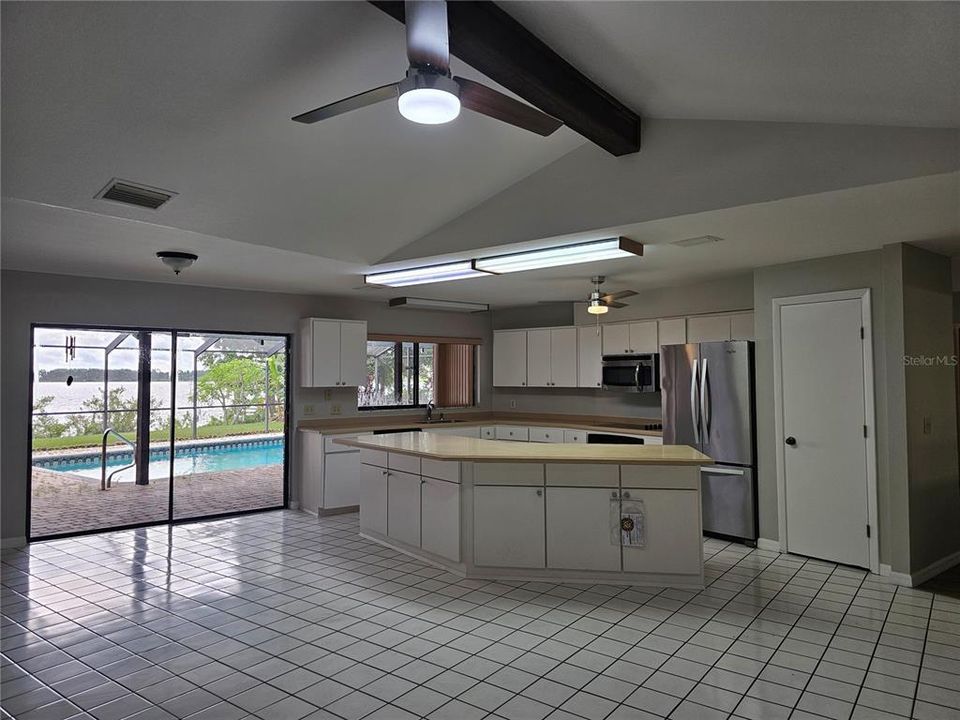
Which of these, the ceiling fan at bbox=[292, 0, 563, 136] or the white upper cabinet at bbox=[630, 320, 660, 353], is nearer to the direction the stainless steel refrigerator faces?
the ceiling fan

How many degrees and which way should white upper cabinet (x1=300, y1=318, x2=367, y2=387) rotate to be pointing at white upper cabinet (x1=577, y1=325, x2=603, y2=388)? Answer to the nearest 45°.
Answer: approximately 45° to its left

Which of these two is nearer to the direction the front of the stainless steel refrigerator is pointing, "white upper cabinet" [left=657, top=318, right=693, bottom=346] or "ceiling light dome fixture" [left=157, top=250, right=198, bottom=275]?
the ceiling light dome fixture

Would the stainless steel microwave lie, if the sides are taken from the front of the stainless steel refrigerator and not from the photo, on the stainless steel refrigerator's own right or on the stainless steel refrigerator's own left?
on the stainless steel refrigerator's own right

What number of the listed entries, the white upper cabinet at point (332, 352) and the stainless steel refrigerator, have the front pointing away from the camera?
0

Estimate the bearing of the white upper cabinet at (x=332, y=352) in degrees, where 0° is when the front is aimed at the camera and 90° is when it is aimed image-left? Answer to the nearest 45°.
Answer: approximately 315°

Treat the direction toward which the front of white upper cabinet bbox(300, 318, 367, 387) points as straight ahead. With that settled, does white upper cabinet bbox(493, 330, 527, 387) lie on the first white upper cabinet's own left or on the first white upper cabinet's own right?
on the first white upper cabinet's own left

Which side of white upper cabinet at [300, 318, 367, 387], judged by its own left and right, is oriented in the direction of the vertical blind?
left

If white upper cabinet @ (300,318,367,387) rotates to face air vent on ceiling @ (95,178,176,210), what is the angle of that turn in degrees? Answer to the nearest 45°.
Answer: approximately 45° to its right
